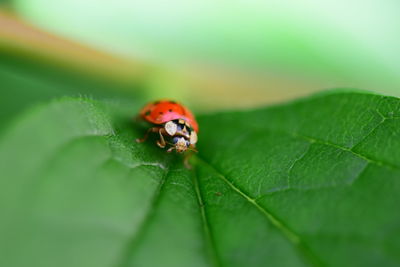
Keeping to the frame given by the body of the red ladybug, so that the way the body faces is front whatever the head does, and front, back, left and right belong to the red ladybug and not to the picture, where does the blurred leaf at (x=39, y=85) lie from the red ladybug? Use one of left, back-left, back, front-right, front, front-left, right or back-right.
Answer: back

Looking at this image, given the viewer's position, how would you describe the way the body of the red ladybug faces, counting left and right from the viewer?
facing the viewer and to the right of the viewer
